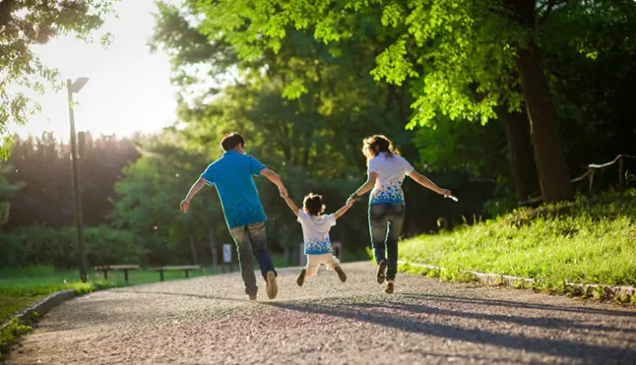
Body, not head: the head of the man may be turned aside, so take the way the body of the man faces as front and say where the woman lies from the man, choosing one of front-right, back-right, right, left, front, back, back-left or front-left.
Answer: right

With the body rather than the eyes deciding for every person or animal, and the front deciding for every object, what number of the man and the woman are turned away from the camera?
2

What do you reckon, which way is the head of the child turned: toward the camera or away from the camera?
away from the camera

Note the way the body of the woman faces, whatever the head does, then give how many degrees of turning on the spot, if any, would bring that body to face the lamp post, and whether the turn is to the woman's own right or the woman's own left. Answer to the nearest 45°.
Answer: approximately 45° to the woman's own left

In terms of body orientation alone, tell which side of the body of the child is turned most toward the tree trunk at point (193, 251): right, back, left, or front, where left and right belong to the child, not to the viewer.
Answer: front

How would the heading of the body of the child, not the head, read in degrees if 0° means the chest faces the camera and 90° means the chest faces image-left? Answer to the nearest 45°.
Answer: approximately 180°

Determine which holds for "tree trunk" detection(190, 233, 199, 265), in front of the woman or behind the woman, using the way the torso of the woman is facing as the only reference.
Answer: in front

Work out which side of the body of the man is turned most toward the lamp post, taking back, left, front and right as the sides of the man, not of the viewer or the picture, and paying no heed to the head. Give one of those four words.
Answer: front

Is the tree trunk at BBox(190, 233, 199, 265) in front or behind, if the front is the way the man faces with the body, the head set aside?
in front

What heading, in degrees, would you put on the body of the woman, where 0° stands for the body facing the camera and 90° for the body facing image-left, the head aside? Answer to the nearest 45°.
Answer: approximately 180°

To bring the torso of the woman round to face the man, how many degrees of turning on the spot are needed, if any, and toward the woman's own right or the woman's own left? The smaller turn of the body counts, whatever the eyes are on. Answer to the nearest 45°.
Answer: approximately 90° to the woman's own left

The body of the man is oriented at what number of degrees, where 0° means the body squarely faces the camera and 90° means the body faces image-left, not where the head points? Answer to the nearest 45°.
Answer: approximately 180°
